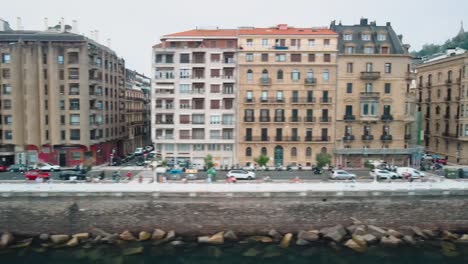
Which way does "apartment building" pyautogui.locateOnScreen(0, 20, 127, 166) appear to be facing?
toward the camera

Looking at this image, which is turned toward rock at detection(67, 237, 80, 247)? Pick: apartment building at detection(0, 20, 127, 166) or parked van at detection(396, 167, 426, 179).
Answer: the apartment building

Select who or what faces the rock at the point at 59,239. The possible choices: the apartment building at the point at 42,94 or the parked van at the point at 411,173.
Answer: the apartment building
